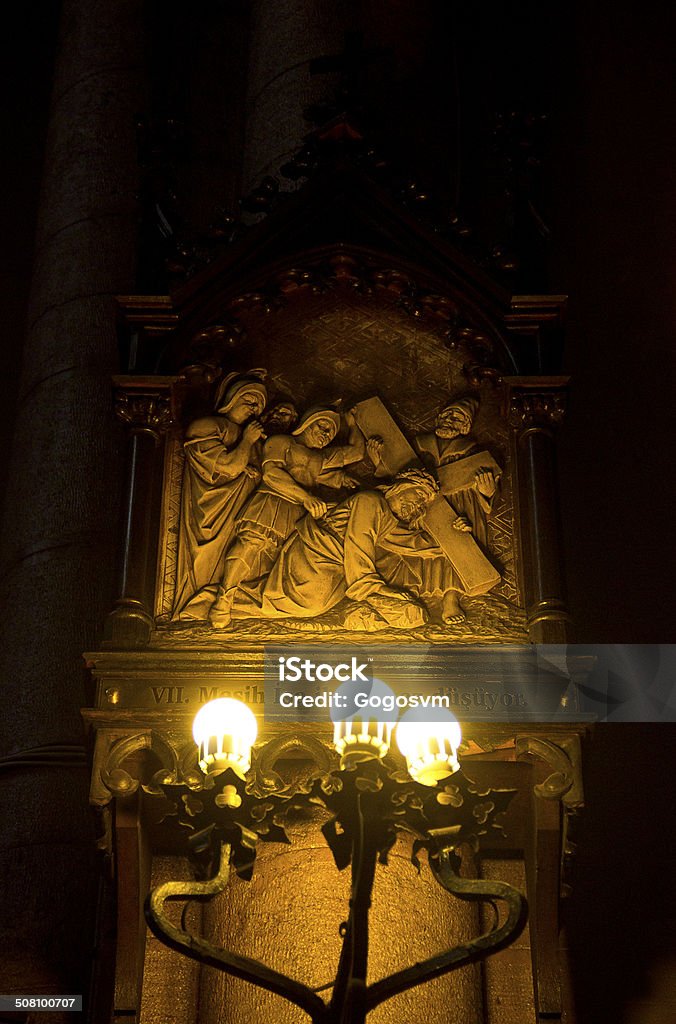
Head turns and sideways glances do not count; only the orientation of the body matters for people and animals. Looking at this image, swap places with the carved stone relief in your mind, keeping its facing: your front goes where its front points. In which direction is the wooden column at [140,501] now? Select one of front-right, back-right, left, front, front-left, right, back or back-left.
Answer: right

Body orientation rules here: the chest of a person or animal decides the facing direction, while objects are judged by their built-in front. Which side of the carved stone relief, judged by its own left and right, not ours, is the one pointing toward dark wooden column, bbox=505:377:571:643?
left

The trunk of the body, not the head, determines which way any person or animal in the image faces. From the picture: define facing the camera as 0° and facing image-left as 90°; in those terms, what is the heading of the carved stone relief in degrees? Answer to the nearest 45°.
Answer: approximately 0°

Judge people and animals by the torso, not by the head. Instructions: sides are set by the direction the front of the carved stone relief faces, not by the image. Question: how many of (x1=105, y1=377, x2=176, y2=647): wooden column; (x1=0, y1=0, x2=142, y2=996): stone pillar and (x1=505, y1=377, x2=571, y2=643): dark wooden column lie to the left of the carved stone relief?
1
